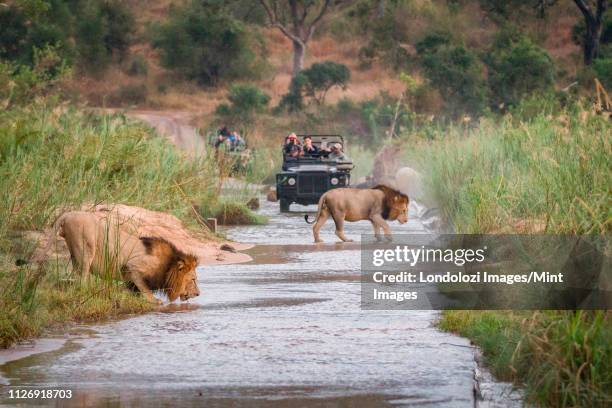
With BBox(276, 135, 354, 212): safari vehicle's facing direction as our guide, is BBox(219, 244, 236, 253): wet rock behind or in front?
in front

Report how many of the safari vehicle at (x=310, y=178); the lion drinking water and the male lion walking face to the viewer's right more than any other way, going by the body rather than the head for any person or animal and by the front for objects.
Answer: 2

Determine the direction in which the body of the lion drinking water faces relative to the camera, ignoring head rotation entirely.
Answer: to the viewer's right

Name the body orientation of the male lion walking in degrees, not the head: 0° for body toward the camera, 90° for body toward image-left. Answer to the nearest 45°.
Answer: approximately 270°

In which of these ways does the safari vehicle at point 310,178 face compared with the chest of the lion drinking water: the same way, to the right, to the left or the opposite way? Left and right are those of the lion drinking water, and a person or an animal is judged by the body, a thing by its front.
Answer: to the right

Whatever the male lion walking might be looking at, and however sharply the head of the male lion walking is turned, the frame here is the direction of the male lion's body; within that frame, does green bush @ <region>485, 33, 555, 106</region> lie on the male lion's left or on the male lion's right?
on the male lion's left

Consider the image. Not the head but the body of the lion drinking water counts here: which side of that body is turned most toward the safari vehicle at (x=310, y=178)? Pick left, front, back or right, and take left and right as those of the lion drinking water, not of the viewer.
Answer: left

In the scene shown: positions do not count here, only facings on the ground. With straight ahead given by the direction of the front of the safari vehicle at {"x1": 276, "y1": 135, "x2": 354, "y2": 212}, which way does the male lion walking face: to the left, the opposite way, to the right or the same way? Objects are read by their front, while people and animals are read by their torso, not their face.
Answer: to the left
